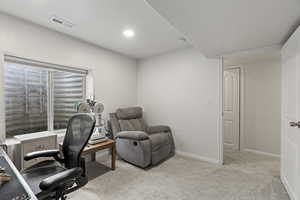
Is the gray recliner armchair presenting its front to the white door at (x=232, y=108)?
no

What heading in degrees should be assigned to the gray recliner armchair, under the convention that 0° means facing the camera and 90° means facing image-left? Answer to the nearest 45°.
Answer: approximately 315°

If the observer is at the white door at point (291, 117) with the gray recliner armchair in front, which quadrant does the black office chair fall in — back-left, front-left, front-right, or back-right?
front-left

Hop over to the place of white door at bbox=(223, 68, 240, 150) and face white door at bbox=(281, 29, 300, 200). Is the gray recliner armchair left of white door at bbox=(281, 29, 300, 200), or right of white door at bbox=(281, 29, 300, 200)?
right

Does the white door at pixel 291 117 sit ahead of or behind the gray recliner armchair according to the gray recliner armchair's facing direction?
ahead

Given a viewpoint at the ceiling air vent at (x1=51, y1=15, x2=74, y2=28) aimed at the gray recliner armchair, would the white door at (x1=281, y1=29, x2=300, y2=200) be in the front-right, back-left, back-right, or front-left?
front-right
